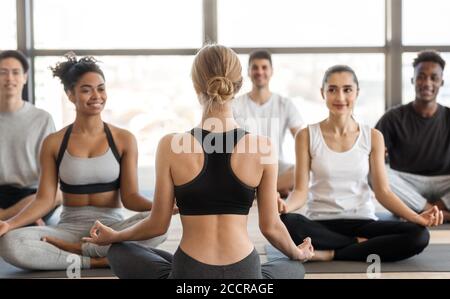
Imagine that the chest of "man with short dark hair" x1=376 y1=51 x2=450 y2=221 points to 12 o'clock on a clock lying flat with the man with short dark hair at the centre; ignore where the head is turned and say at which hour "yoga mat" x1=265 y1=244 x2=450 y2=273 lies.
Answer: The yoga mat is roughly at 12 o'clock from the man with short dark hair.

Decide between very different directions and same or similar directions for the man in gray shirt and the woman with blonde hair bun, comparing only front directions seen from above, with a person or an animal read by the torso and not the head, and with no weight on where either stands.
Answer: very different directions

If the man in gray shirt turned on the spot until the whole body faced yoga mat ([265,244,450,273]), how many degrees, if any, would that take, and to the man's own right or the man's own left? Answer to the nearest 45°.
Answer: approximately 45° to the man's own left

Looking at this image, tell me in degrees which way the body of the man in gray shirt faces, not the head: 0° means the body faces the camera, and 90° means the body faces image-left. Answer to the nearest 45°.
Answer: approximately 0°

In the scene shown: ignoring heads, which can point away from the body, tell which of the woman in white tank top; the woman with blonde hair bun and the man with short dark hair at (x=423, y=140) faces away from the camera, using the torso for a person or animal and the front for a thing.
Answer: the woman with blonde hair bun

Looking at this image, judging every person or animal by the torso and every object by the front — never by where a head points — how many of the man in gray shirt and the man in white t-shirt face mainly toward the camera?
2

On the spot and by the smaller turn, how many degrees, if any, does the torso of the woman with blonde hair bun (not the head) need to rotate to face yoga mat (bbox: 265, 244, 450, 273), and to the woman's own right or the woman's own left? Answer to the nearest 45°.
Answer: approximately 45° to the woman's own right

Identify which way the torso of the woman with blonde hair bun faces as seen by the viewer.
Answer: away from the camera

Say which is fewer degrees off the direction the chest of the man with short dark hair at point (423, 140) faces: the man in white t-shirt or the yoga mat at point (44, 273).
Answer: the yoga mat

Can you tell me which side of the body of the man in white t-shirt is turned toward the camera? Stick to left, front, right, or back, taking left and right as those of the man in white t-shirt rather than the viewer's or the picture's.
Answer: front

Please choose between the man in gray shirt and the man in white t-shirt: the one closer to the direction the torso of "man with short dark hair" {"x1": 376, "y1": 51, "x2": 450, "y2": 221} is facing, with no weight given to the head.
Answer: the man in gray shirt

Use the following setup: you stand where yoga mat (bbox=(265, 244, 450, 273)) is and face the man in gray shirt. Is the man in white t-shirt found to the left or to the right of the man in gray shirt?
right

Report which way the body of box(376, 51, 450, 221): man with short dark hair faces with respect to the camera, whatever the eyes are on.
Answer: toward the camera

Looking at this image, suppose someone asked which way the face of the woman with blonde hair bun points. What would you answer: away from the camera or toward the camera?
away from the camera

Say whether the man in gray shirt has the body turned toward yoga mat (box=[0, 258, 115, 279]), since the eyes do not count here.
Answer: yes

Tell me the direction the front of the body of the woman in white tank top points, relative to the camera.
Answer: toward the camera

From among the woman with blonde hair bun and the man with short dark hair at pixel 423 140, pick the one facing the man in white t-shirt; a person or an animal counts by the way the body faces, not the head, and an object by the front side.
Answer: the woman with blonde hair bun
